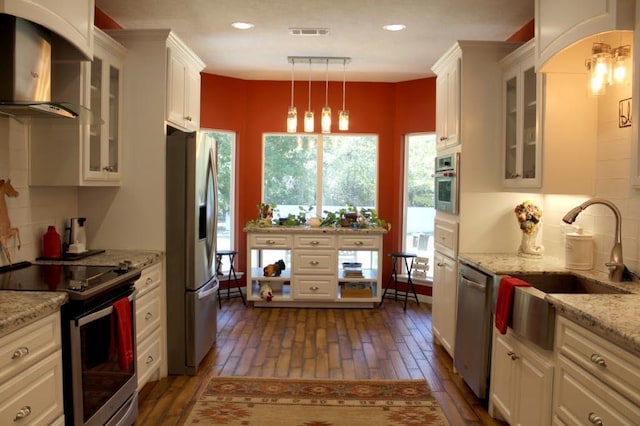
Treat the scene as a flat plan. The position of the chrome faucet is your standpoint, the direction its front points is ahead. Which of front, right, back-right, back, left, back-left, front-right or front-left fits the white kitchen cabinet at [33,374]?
front-left

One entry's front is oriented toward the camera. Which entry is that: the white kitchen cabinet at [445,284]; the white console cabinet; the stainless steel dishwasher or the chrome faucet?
the white console cabinet

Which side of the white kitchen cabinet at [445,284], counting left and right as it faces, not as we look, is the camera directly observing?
left

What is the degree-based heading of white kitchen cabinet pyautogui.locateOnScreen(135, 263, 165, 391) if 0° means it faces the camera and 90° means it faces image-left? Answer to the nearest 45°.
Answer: approximately 270°

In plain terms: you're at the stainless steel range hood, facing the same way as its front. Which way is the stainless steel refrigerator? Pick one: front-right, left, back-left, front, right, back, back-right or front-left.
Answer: left

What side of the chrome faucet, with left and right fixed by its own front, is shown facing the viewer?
left

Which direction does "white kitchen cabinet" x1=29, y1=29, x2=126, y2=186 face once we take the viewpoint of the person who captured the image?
facing the viewer and to the right of the viewer

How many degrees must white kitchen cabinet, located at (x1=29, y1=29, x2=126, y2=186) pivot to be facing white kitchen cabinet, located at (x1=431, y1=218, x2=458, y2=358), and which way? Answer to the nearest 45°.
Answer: approximately 45° to its left

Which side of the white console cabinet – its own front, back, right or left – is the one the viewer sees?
front

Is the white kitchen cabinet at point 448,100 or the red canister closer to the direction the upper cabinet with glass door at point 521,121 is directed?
the red canister

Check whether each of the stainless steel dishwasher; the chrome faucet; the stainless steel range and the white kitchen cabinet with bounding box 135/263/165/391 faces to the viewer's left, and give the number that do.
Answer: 2

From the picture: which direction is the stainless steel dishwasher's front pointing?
to the viewer's left

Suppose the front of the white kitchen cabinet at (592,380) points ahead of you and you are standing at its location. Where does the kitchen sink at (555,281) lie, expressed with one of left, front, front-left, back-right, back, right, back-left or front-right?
back-right

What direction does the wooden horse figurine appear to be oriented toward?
to the viewer's right
